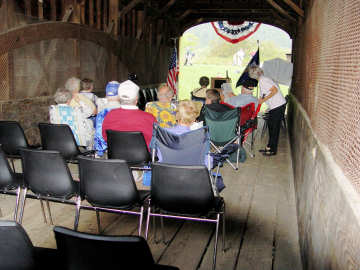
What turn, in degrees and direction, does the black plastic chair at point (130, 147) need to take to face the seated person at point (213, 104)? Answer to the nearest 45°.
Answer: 0° — it already faces them

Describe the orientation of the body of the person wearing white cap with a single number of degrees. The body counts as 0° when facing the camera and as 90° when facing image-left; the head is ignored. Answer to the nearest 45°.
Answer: approximately 180°

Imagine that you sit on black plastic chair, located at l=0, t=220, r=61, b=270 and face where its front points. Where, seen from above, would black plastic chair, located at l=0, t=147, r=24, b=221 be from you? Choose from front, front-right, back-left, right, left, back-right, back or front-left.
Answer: front-left

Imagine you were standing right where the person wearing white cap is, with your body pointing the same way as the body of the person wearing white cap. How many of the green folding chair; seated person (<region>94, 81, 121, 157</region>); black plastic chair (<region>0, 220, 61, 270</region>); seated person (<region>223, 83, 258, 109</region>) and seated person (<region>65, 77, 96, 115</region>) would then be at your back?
1

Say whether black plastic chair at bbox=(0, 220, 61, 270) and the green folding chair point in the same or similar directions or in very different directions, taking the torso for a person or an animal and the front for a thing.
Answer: same or similar directions

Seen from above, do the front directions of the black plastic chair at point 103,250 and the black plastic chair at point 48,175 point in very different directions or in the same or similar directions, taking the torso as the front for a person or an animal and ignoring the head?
same or similar directions

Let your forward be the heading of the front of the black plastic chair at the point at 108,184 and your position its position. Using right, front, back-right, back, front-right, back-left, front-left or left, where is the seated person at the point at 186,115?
front

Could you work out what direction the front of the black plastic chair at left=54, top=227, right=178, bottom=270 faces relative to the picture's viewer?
facing away from the viewer and to the right of the viewer

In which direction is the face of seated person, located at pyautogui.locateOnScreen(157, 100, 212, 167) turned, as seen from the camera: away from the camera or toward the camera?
away from the camera

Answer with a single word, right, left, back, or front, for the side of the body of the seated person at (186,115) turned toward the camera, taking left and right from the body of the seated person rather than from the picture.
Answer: back

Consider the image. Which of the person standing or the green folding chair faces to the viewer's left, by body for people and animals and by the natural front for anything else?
the person standing

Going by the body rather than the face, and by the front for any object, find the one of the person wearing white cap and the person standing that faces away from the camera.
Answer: the person wearing white cap

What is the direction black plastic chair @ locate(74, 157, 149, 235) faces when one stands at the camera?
facing away from the viewer and to the right of the viewer

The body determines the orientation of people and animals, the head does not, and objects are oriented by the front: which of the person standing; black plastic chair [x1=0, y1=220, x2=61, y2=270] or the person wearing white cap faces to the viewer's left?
the person standing

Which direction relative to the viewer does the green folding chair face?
away from the camera
